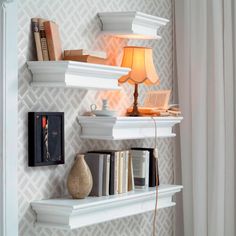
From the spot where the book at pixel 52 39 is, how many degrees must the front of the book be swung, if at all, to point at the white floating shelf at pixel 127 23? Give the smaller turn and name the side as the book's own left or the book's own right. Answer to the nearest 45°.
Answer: approximately 90° to the book's own left

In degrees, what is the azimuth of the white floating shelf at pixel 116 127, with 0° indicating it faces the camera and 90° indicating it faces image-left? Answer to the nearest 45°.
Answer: approximately 315°

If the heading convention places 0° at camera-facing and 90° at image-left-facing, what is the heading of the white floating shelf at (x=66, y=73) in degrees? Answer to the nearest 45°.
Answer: approximately 315°
